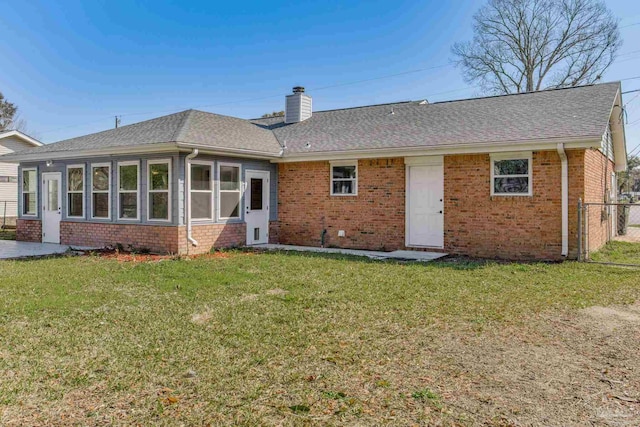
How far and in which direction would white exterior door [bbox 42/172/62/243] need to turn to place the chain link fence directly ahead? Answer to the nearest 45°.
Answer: approximately 45° to its left

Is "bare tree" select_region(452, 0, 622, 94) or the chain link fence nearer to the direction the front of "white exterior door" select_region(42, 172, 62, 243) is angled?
the chain link fence

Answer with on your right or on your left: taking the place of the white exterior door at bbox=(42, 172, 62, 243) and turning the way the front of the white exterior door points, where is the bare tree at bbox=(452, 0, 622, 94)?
on your left

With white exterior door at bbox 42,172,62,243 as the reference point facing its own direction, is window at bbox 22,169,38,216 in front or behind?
behind

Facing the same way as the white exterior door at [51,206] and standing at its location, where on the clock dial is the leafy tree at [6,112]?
The leafy tree is roughly at 6 o'clock from the white exterior door.

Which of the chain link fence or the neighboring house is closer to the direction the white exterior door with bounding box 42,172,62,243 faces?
the chain link fence

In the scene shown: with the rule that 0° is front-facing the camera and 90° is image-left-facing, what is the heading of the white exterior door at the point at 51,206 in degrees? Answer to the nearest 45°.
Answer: approximately 0°
